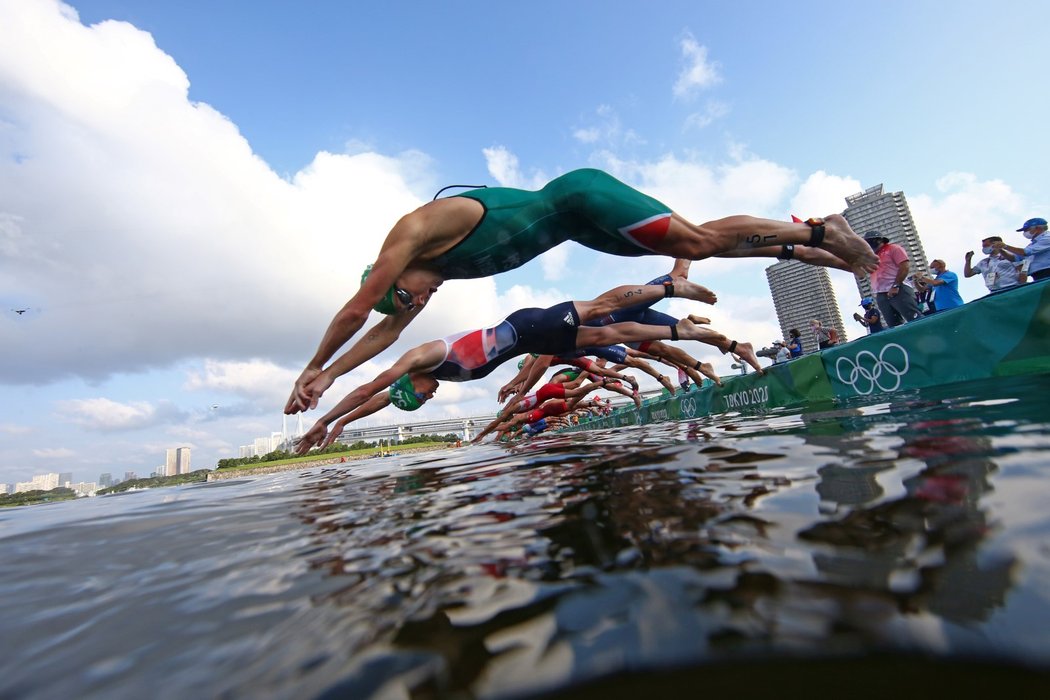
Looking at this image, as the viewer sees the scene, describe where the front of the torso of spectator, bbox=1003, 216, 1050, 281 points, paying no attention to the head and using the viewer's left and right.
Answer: facing to the left of the viewer

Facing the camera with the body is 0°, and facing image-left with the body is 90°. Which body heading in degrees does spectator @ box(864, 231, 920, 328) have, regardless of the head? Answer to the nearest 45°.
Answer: approximately 45°

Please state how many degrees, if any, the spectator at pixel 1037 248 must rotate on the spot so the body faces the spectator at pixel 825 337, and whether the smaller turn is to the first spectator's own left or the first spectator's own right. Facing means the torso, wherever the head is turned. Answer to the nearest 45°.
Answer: approximately 45° to the first spectator's own right

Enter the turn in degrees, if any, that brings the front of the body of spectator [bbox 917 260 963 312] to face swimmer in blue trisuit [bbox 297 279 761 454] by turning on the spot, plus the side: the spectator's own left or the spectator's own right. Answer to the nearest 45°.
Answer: approximately 45° to the spectator's own left

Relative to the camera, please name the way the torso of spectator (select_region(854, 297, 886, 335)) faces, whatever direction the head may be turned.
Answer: to the viewer's left

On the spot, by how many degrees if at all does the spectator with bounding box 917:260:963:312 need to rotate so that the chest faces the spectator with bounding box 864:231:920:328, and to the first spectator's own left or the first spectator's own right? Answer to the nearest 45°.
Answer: approximately 45° to the first spectator's own left

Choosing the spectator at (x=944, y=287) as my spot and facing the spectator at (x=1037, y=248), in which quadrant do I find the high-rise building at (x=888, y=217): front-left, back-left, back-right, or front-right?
back-left

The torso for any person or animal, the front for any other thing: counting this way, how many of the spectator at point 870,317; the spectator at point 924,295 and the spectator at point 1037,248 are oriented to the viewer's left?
3

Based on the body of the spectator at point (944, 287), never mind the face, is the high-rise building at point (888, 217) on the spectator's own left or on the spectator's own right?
on the spectator's own right

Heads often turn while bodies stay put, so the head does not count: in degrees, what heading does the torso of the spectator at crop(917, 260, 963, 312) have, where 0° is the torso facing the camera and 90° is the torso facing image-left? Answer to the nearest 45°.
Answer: approximately 90°

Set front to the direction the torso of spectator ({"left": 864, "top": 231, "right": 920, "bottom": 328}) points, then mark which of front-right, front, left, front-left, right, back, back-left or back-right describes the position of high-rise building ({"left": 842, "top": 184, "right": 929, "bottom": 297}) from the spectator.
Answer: back-right

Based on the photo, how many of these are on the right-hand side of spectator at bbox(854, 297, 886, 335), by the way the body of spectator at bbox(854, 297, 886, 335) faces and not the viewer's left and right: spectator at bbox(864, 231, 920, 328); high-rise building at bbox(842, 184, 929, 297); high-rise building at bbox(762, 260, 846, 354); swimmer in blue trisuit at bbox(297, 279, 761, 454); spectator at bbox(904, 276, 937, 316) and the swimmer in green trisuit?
2
